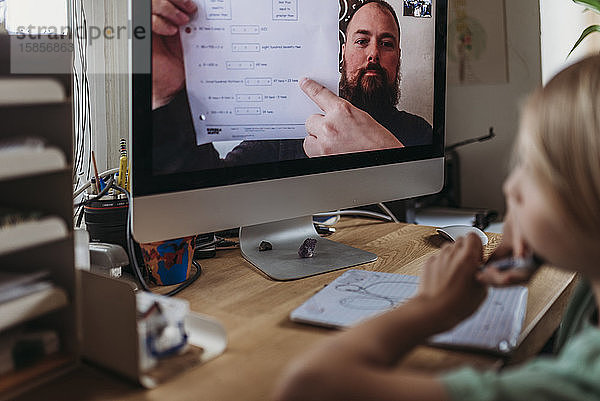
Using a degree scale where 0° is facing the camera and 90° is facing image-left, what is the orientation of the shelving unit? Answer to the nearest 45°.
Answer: approximately 315°

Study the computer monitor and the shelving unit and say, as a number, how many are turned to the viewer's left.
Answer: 0

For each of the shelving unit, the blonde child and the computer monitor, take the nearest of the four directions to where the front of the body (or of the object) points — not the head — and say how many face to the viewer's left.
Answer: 1

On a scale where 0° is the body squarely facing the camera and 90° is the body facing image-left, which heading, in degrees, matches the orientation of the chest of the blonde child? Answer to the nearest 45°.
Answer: approximately 90°

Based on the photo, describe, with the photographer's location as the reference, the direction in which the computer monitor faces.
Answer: facing the viewer and to the right of the viewer

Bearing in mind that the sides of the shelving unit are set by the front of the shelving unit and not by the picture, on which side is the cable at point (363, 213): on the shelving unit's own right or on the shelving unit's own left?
on the shelving unit's own left
